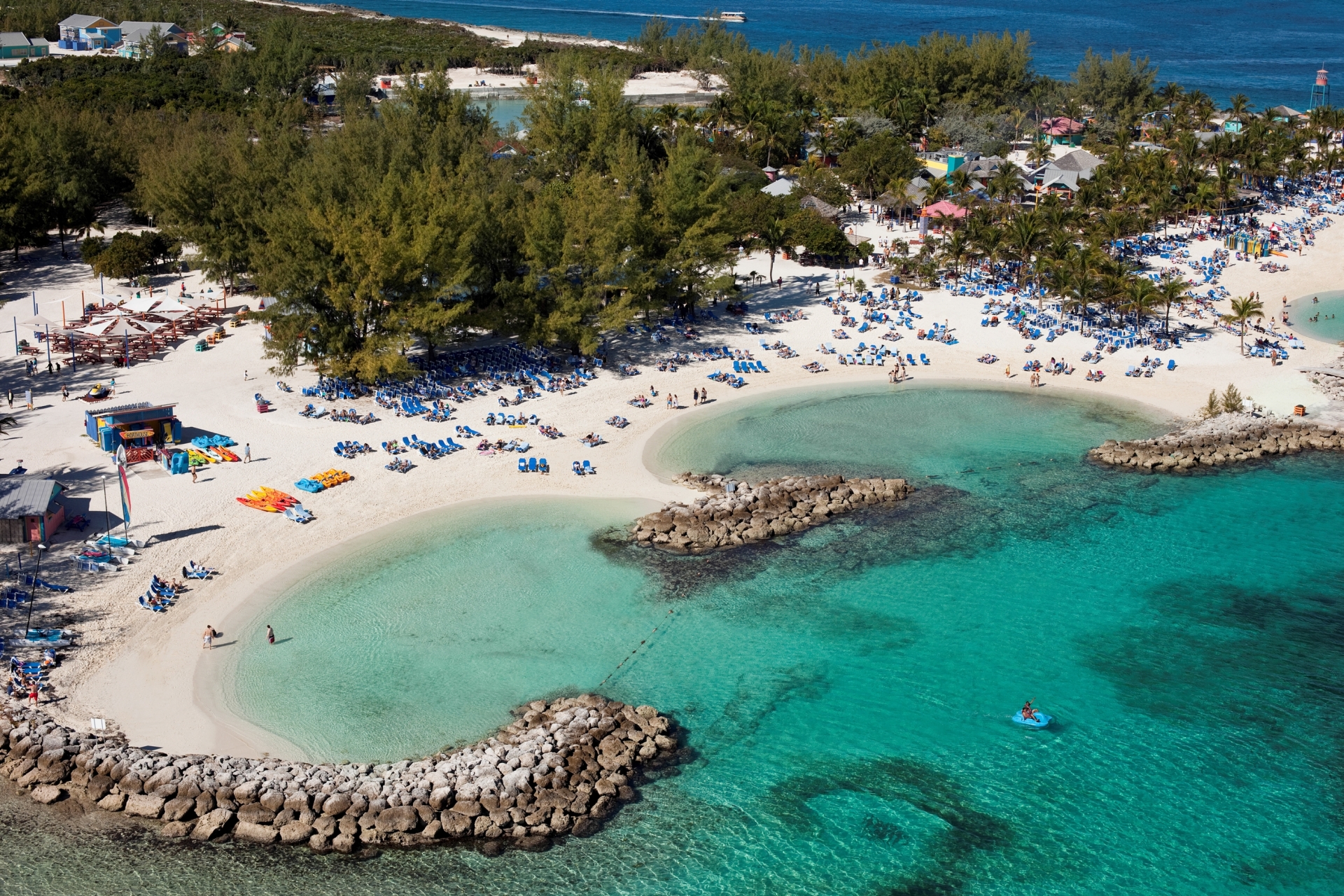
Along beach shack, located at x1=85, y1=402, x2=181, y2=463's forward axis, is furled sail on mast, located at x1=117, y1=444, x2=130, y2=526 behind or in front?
in front

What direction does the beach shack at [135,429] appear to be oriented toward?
toward the camera

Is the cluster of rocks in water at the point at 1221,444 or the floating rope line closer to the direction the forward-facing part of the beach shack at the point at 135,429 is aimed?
the floating rope line

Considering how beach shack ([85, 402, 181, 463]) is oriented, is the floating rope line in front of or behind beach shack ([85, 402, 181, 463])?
in front

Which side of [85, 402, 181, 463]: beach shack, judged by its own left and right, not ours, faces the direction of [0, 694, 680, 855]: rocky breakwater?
front

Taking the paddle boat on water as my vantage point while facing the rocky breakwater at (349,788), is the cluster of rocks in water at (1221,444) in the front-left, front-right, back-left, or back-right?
back-right

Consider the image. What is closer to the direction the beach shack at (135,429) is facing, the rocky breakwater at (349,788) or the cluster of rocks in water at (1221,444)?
the rocky breakwater

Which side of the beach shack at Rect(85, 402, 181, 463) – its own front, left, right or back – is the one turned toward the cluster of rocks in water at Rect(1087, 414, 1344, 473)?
left

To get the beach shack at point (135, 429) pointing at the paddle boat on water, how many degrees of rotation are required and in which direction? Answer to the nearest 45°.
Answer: approximately 45° to its left
